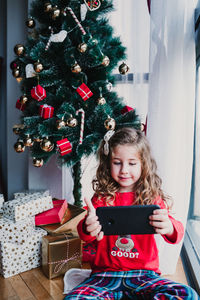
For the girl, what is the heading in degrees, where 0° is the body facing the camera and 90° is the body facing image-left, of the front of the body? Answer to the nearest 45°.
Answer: approximately 0°

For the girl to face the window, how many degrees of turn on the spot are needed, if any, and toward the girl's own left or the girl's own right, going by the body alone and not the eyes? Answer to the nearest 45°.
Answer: approximately 135° to the girl's own left

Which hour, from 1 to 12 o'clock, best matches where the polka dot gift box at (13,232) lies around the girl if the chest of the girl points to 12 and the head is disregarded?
The polka dot gift box is roughly at 4 o'clock from the girl.

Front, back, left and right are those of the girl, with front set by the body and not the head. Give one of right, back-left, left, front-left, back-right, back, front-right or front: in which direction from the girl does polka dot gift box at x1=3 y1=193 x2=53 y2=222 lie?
back-right

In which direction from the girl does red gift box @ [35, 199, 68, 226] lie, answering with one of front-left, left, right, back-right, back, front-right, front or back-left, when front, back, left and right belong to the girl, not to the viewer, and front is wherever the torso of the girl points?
back-right
